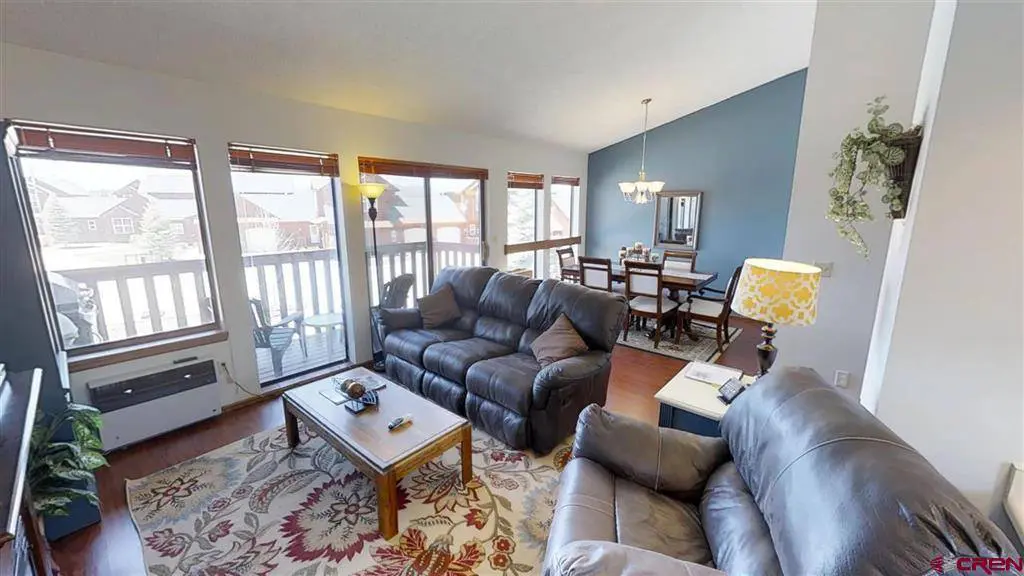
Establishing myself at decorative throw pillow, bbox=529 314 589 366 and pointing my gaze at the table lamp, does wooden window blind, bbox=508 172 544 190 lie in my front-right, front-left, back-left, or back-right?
back-left

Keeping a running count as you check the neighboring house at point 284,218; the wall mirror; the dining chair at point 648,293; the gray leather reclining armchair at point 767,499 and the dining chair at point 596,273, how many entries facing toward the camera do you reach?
2

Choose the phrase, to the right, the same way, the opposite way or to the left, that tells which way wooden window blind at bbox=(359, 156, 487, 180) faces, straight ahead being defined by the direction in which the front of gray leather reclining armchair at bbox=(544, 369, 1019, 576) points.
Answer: the opposite way

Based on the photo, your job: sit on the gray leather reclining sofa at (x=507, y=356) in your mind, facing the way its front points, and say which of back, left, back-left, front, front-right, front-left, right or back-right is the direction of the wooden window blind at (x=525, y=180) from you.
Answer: back-right

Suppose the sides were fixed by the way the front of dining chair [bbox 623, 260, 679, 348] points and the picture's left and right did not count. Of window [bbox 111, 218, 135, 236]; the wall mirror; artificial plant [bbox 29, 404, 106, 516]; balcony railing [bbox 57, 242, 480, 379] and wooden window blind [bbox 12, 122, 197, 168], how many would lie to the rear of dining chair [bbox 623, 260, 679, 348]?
4

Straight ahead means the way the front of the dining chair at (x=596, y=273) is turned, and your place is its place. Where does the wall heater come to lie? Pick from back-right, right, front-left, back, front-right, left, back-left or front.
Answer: back

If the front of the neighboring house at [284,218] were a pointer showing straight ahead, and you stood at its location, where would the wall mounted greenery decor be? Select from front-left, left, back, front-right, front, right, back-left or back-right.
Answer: front-left

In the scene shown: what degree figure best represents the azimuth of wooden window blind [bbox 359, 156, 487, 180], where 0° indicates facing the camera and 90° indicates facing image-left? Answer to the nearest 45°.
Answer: approximately 315°

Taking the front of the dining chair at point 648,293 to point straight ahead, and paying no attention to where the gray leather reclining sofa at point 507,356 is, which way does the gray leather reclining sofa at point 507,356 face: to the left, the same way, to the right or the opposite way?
the opposite way

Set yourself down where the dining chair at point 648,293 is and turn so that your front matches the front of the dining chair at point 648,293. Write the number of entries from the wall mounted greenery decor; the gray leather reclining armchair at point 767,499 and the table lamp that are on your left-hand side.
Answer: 0

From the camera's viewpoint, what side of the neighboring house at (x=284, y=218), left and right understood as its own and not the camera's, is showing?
front

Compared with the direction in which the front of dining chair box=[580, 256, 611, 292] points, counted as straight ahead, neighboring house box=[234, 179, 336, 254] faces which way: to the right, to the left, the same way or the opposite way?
to the right

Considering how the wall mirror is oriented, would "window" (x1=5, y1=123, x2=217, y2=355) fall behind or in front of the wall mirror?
in front

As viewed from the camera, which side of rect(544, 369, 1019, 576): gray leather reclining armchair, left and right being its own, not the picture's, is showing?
left

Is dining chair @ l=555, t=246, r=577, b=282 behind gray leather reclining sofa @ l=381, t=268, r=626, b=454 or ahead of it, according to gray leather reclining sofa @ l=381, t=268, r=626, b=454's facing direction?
behind

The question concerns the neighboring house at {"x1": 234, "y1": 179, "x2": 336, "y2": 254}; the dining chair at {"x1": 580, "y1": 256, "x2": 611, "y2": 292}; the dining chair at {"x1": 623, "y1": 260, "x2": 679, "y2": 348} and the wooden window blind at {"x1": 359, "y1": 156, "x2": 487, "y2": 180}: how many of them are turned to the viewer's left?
0

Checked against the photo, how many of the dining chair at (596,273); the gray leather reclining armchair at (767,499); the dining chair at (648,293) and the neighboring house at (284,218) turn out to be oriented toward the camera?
1

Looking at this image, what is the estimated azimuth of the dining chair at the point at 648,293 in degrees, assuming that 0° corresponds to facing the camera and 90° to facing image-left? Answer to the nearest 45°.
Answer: approximately 225°

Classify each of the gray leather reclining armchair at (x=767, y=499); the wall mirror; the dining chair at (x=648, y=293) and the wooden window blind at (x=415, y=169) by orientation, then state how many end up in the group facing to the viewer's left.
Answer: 1
